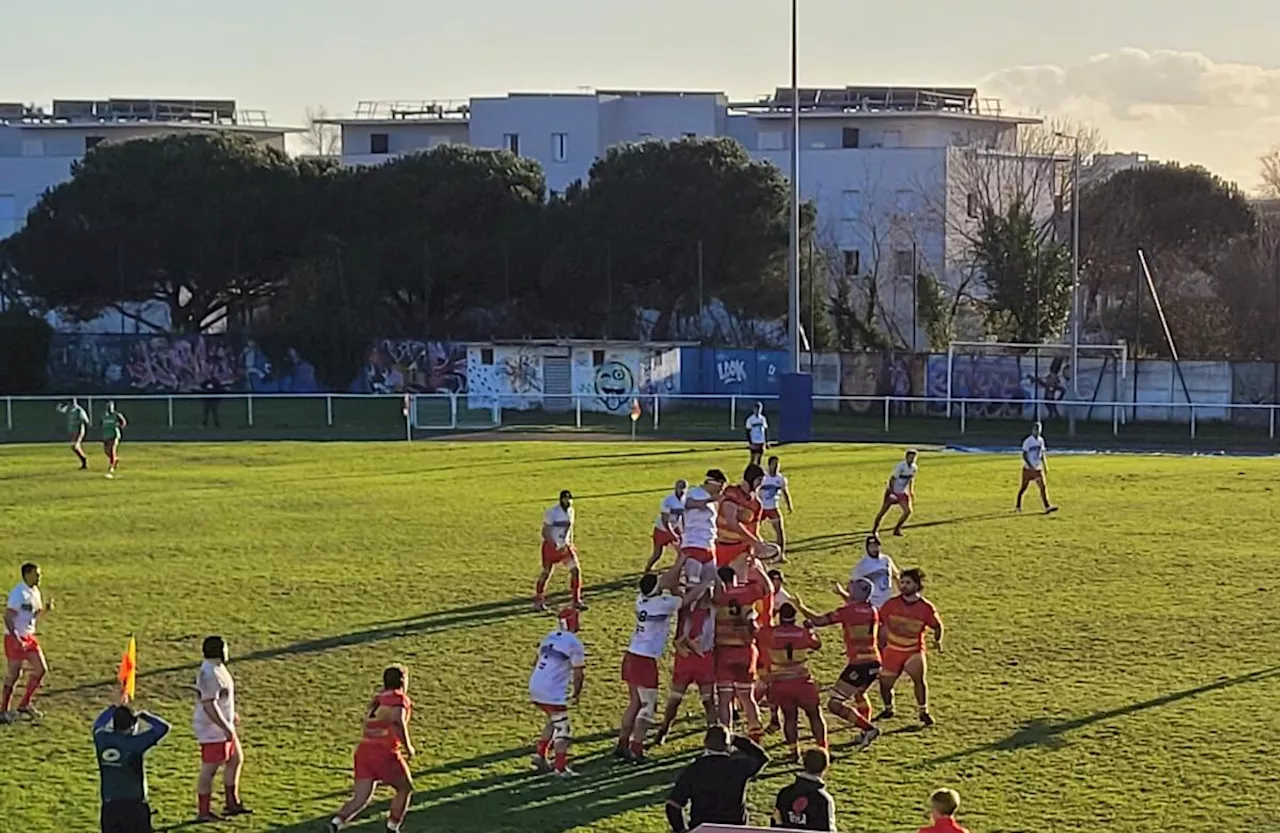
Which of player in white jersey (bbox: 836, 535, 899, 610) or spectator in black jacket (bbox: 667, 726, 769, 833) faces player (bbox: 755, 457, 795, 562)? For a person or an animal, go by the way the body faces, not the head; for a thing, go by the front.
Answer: the spectator in black jacket

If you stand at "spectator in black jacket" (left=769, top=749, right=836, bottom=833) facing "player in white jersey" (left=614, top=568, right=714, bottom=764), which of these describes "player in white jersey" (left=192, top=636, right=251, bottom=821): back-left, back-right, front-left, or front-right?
front-left

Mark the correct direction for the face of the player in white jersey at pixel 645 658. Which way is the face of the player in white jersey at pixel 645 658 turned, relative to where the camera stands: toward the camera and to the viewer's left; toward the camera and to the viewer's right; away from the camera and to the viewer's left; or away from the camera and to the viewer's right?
away from the camera and to the viewer's right

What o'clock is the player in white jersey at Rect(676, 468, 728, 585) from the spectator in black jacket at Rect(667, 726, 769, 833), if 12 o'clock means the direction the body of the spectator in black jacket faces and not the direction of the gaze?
The player in white jersey is roughly at 12 o'clock from the spectator in black jacket.

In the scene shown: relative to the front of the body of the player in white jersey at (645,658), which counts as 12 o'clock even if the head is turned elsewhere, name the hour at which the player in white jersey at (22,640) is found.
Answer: the player in white jersey at (22,640) is roughly at 8 o'clock from the player in white jersey at (645,658).

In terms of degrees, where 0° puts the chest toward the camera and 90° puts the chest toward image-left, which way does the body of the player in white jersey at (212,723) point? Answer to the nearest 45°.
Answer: approximately 270°

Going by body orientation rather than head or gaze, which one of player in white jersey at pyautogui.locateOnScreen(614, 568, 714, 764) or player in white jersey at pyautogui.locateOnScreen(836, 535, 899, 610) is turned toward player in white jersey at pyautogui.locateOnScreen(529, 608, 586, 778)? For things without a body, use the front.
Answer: player in white jersey at pyautogui.locateOnScreen(836, 535, 899, 610)

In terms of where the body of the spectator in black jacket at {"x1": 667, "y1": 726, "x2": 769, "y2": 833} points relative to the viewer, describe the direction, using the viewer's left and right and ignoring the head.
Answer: facing away from the viewer

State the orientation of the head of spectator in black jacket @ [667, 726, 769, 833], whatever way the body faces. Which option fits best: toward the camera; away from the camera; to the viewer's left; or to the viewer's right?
away from the camera

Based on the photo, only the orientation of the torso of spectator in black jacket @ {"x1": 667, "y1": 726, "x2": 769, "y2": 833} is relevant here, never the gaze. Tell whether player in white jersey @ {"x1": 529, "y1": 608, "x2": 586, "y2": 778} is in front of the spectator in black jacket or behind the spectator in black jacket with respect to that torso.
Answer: in front

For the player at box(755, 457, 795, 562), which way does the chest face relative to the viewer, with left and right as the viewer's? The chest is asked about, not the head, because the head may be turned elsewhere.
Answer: facing the viewer

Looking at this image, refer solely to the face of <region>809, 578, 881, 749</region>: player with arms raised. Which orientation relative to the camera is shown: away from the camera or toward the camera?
away from the camera

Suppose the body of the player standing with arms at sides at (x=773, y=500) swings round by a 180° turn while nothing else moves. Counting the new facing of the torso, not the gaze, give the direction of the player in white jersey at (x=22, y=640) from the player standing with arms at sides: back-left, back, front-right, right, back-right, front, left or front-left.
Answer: back-left

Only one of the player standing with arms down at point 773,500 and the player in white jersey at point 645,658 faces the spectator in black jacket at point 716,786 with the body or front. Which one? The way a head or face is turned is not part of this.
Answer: the player standing with arms down

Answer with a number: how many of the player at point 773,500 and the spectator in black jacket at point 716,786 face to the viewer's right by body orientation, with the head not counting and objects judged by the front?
0
